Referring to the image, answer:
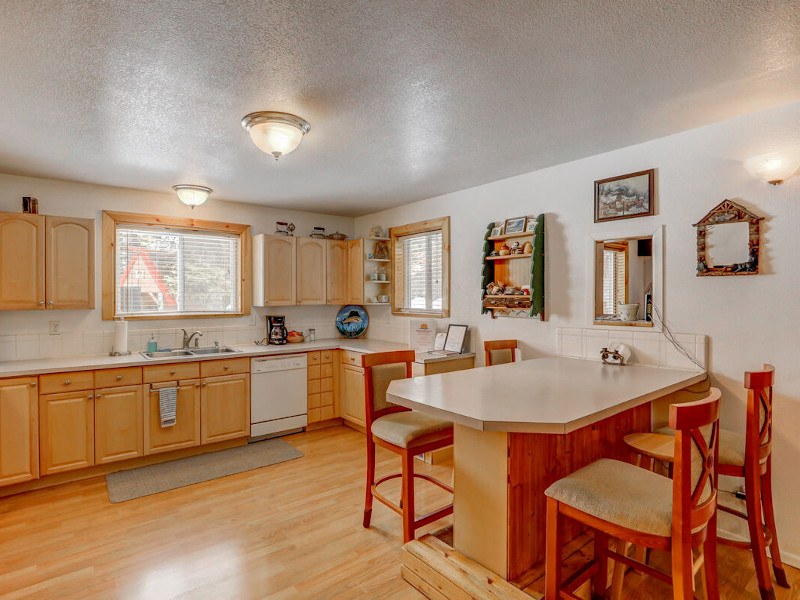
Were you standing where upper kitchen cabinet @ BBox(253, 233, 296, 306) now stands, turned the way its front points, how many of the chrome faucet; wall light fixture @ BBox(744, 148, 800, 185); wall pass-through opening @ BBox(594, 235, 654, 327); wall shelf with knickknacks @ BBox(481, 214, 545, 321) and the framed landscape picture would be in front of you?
4

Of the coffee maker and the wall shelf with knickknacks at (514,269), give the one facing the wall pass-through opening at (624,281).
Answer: the coffee maker

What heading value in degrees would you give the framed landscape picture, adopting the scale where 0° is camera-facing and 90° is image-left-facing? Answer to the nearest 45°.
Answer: approximately 45°

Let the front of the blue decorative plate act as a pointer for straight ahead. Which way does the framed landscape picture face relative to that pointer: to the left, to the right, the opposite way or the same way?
to the right

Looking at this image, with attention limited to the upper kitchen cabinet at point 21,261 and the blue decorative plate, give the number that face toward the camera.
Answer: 2

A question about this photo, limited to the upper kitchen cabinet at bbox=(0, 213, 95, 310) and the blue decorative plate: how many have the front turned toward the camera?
2

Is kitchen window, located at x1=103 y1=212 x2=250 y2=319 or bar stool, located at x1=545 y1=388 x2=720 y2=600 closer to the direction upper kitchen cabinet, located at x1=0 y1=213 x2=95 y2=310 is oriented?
the bar stool

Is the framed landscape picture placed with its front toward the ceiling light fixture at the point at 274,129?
yes

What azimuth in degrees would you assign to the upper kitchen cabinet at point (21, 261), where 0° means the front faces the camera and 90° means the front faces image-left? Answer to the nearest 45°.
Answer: approximately 0°

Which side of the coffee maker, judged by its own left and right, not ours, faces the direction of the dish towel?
right
